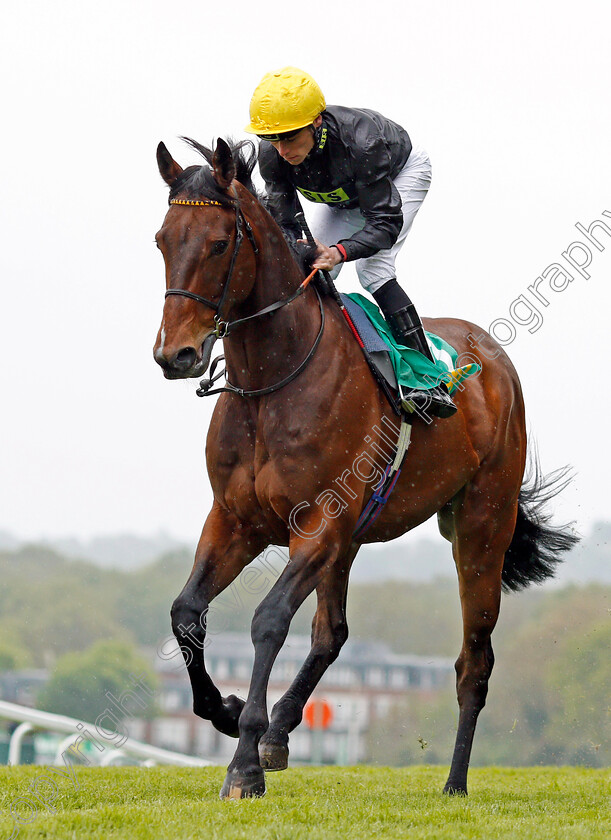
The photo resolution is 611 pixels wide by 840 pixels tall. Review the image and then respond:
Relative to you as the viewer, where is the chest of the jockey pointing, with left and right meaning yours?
facing the viewer and to the left of the viewer
